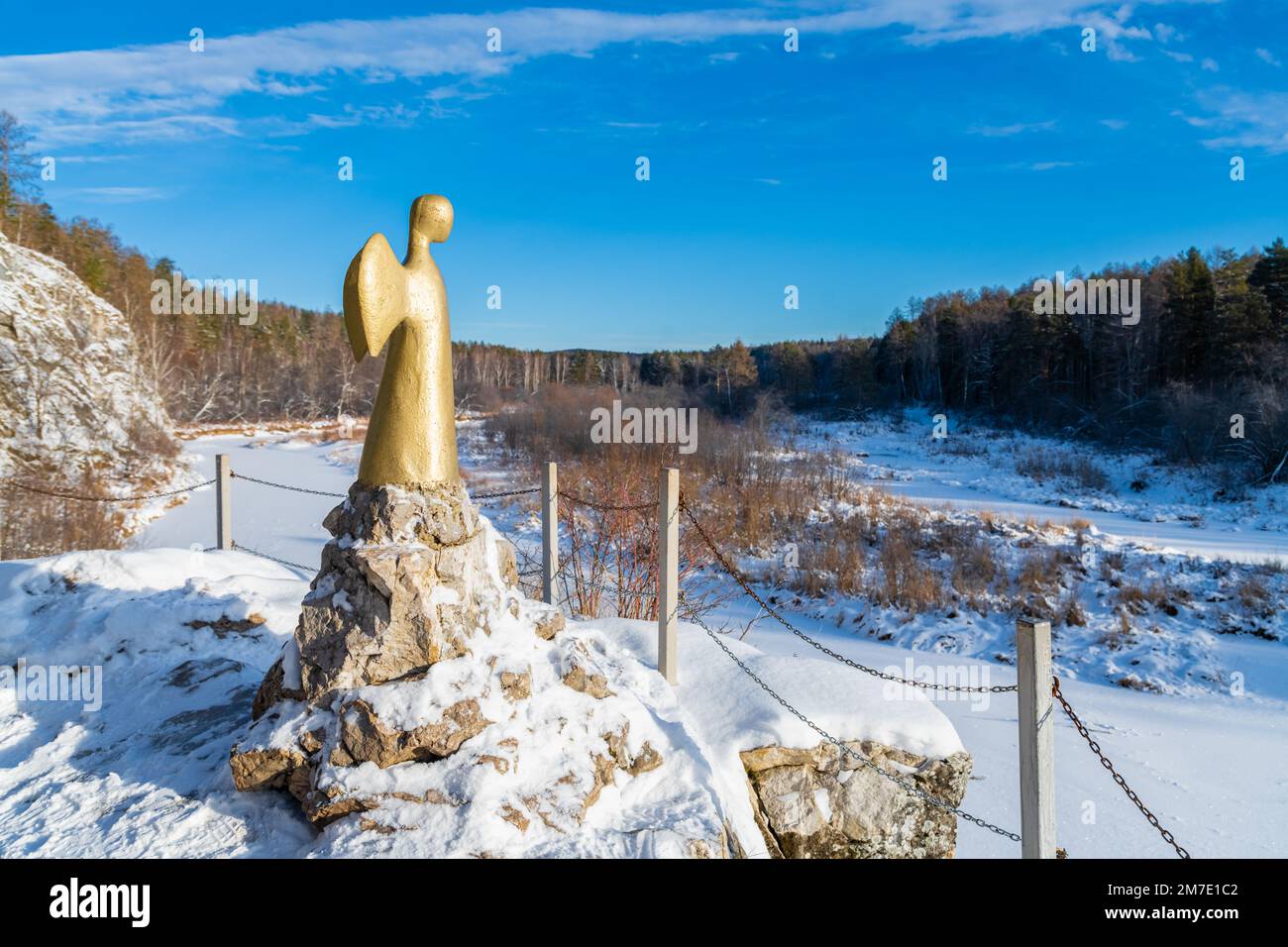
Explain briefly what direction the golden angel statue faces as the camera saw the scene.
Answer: facing to the right of the viewer

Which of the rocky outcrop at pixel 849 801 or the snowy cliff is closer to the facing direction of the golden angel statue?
the rocky outcrop

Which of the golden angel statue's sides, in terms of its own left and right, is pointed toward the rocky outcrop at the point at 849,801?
front
